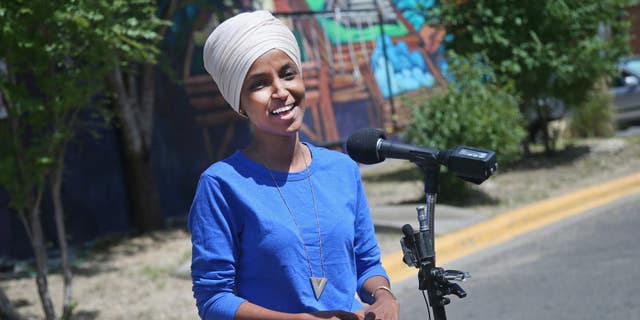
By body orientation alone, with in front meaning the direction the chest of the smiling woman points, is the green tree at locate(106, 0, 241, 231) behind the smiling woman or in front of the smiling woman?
behind

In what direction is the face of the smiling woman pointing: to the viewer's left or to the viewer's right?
to the viewer's right

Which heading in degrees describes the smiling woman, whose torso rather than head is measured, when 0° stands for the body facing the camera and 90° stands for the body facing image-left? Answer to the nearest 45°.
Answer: approximately 315°

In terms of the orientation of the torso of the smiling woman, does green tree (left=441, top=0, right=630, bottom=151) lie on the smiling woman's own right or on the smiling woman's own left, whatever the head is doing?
on the smiling woman's own left

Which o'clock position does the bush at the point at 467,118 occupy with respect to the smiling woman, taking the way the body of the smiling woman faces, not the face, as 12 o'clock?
The bush is roughly at 8 o'clock from the smiling woman.

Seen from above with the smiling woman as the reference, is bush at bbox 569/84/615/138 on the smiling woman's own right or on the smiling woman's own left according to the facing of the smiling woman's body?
on the smiling woman's own left
